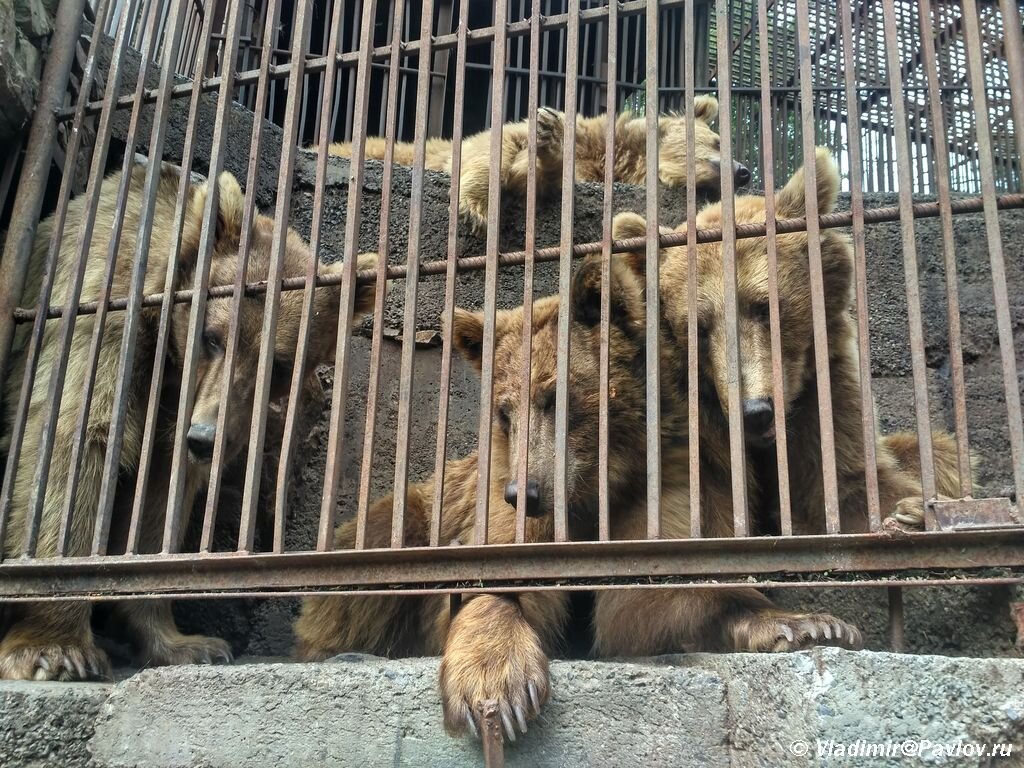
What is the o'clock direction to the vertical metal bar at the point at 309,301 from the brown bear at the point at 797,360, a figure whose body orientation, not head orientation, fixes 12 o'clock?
The vertical metal bar is roughly at 2 o'clock from the brown bear.

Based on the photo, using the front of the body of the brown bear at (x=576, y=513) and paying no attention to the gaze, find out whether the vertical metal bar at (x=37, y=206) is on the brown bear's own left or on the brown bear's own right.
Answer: on the brown bear's own right

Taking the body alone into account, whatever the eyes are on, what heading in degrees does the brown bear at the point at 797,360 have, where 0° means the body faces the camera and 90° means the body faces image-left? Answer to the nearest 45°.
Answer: approximately 0°

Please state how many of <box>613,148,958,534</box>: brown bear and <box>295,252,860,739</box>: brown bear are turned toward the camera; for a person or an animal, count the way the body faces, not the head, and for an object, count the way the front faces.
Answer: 2

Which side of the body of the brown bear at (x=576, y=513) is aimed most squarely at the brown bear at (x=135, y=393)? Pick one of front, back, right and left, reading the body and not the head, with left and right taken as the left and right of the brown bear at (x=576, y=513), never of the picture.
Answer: right

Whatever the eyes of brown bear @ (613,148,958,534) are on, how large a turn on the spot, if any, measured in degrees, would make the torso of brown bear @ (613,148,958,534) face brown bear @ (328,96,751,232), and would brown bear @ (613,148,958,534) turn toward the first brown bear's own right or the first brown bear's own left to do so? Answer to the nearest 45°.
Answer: approximately 135° to the first brown bear's own right

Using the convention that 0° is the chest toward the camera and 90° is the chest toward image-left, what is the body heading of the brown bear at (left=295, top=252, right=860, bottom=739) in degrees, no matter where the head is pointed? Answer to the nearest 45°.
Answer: approximately 0°
